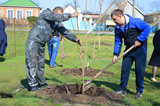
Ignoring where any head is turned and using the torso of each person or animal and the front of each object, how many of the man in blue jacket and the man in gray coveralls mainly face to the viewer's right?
1

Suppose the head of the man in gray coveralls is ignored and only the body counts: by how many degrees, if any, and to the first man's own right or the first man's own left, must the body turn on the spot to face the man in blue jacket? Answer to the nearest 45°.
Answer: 0° — they already face them

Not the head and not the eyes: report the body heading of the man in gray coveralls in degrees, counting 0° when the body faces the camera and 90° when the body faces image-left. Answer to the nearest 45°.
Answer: approximately 270°

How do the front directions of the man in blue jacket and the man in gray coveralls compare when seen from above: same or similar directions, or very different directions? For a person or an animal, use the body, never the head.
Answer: very different directions

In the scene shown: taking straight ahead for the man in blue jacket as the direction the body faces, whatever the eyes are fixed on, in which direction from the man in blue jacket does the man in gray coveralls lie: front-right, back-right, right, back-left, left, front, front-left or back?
front-right

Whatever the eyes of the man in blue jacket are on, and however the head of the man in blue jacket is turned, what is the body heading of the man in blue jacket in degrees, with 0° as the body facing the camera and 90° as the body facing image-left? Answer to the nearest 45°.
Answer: approximately 45°
